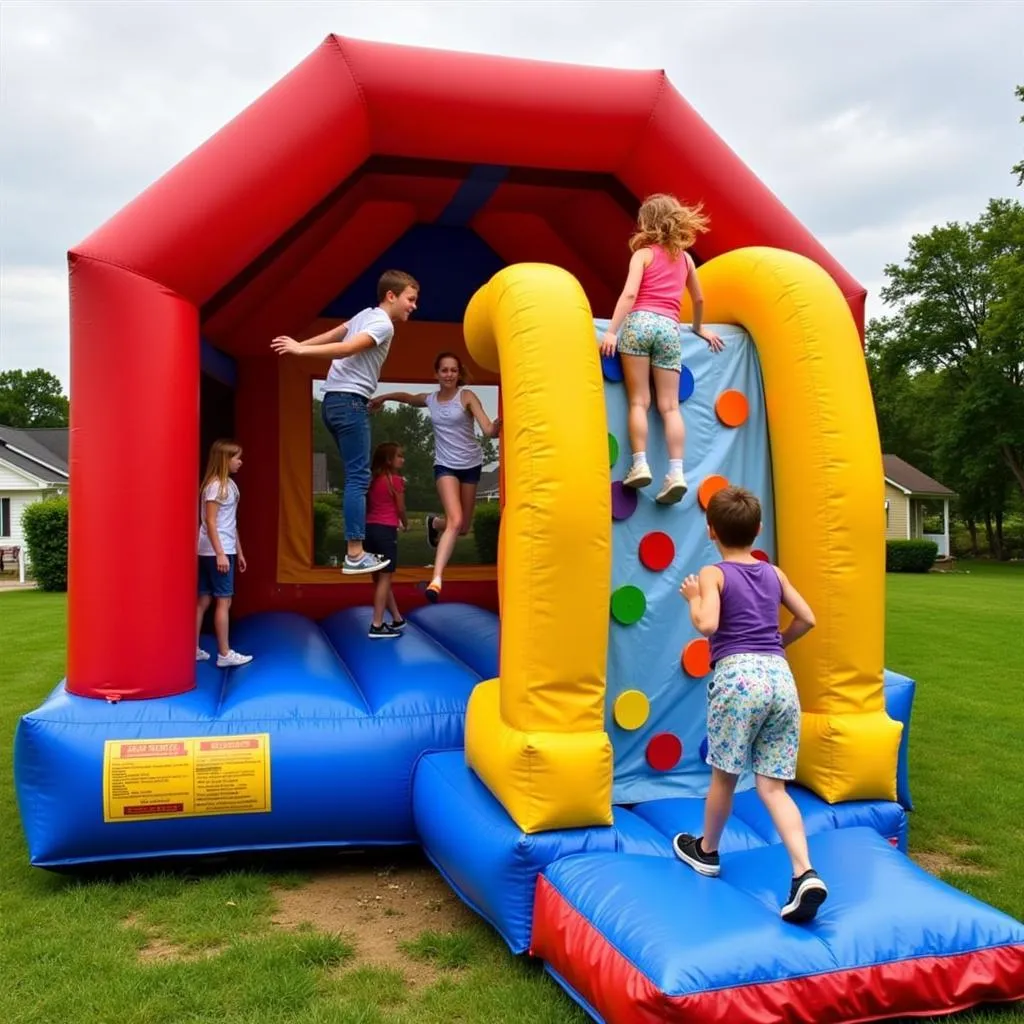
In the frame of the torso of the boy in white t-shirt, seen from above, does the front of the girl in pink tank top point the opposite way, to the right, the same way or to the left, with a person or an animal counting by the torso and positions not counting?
to the left

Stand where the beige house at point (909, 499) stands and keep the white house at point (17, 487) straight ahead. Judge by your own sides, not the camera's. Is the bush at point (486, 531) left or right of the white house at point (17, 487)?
left

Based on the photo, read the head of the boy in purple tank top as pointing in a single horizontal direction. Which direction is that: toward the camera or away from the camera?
away from the camera

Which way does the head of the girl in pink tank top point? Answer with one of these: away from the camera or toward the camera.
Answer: away from the camera

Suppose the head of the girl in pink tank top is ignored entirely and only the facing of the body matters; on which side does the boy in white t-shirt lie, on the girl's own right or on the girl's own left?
on the girl's own left

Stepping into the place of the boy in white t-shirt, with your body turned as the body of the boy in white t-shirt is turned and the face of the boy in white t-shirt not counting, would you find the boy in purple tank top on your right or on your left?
on your right

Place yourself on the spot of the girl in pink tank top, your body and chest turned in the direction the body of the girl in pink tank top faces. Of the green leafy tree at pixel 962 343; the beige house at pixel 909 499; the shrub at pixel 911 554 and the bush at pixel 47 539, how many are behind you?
0

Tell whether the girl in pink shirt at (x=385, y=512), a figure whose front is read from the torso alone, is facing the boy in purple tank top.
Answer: no

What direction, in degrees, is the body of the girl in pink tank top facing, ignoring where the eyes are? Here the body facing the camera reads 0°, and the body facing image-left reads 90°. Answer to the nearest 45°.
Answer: approximately 180°

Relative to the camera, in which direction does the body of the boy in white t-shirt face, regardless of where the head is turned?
to the viewer's right

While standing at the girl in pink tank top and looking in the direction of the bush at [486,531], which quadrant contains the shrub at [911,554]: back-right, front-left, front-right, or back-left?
front-right
